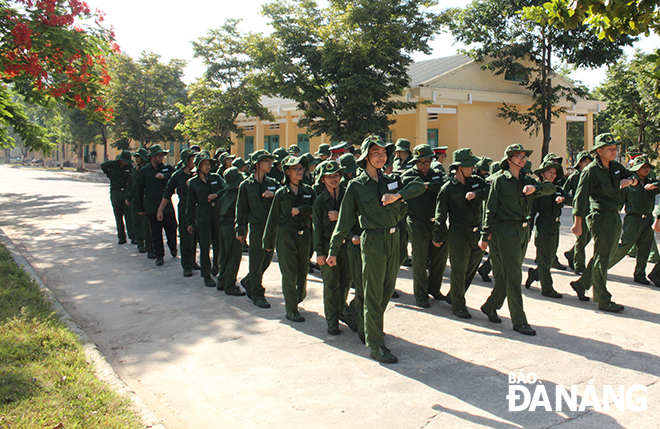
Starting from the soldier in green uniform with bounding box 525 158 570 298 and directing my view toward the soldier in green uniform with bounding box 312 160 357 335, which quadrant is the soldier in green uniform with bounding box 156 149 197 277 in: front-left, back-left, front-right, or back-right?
front-right

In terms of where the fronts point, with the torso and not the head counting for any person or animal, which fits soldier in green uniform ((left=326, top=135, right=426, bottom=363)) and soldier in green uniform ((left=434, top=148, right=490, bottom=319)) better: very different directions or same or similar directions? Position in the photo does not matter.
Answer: same or similar directions

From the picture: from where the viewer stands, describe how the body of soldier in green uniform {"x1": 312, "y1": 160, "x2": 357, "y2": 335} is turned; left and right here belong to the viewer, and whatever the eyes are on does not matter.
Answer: facing the viewer and to the right of the viewer

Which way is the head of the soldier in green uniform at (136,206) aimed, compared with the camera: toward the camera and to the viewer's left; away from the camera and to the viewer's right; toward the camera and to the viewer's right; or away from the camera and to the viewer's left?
toward the camera and to the viewer's left

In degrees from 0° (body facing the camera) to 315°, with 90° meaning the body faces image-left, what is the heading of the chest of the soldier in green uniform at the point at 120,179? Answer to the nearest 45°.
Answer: approximately 315°

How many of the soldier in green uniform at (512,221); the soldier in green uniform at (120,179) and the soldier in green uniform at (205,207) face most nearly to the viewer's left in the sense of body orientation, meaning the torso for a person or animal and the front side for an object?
0

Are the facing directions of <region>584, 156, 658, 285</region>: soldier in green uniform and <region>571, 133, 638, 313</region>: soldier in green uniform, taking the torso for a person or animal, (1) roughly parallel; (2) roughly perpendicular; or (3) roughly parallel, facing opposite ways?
roughly parallel

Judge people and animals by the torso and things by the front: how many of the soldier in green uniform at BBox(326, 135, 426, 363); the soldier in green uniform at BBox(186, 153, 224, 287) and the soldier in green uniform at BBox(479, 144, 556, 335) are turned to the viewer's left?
0
